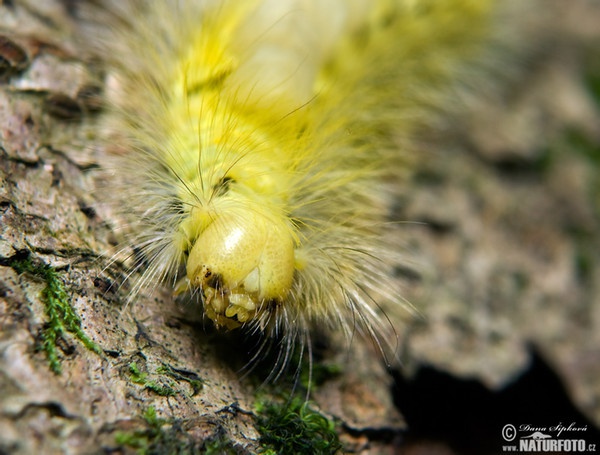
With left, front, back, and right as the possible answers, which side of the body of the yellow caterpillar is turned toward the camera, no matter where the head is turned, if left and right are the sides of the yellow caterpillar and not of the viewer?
front

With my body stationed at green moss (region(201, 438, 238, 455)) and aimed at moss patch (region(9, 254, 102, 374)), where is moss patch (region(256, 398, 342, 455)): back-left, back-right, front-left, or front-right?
back-right
